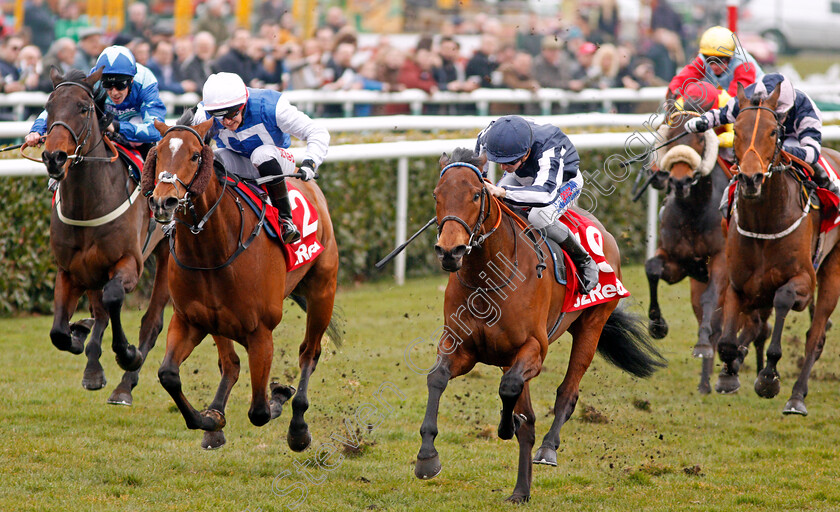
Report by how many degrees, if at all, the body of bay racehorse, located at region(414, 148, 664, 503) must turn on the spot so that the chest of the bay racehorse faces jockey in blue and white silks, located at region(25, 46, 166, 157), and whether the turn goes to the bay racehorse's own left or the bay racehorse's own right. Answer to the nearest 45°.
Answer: approximately 90° to the bay racehorse's own right

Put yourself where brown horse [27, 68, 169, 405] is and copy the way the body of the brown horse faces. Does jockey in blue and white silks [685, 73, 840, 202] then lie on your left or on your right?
on your left

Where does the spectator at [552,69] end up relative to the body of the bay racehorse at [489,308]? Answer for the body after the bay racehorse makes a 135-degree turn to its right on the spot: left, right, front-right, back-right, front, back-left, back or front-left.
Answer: front

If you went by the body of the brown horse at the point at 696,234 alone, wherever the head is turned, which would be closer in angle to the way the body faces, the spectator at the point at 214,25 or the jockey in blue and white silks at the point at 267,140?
the jockey in blue and white silks

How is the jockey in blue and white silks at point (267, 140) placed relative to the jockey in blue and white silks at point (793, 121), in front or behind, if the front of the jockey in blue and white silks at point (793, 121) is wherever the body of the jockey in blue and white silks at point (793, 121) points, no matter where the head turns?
in front

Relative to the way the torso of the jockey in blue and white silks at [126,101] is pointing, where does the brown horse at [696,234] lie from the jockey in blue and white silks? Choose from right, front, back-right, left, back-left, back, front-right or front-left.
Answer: back-left

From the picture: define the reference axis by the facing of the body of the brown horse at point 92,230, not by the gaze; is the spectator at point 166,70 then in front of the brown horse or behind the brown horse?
behind

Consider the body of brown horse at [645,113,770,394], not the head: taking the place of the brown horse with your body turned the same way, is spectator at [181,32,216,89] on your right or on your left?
on your right
